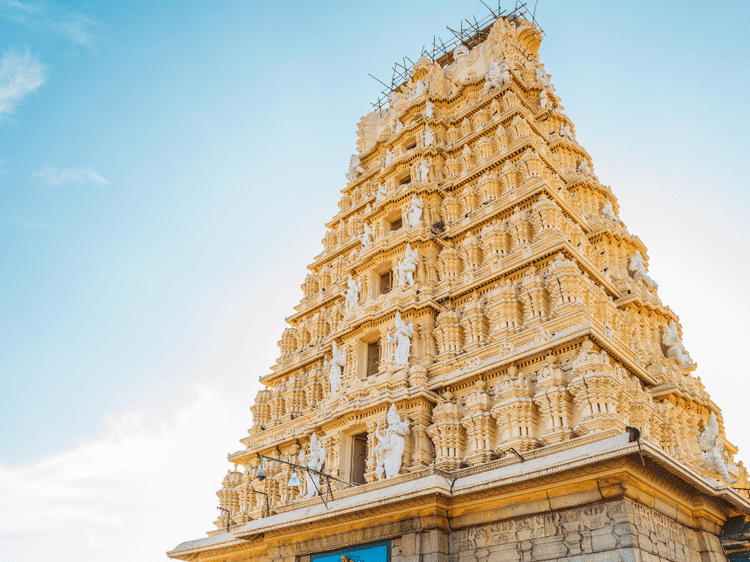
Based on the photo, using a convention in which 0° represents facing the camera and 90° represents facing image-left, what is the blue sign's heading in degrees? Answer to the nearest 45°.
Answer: approximately 45°

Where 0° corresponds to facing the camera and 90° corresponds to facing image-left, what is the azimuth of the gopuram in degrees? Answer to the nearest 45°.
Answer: approximately 45°
